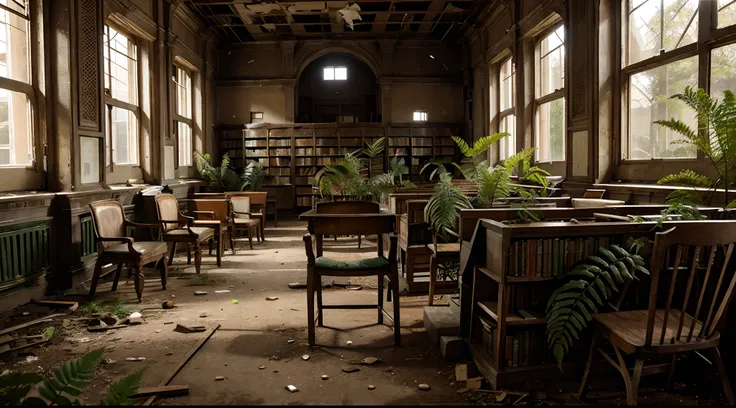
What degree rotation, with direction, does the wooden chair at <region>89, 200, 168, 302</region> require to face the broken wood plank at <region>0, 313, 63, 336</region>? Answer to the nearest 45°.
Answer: approximately 90° to its right

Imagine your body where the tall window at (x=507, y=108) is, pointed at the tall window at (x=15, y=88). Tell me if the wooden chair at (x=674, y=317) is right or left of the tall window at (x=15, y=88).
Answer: left

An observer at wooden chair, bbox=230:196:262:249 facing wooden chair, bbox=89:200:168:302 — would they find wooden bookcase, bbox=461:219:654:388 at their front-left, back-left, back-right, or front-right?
front-left

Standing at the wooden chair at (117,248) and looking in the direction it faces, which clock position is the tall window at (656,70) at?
The tall window is roughly at 11 o'clock from the wooden chair.

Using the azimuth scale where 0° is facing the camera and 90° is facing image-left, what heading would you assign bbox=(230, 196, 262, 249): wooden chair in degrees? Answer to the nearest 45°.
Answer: approximately 315°

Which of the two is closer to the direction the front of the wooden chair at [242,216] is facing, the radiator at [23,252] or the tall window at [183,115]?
the radiator

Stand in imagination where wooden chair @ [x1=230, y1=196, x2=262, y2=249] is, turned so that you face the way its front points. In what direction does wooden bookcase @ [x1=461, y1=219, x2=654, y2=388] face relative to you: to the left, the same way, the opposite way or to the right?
to the right

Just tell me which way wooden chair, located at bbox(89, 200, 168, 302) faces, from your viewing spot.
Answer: facing the viewer and to the right of the viewer

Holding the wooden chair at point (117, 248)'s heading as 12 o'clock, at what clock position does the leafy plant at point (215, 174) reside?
The leafy plant is roughly at 8 o'clock from the wooden chair.

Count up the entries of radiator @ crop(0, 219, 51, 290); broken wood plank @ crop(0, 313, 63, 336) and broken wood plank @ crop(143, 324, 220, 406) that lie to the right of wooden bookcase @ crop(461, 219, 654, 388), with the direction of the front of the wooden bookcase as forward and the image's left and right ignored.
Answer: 3

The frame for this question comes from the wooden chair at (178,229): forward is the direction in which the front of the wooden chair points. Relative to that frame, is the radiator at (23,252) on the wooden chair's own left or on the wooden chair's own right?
on the wooden chair's own right
